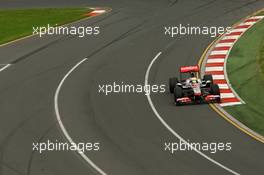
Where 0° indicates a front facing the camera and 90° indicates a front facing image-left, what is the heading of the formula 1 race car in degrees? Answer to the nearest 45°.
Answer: approximately 0°

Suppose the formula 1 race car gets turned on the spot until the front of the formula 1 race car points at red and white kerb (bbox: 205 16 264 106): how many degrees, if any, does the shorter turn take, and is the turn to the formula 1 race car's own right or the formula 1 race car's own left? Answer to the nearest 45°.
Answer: approximately 180°
